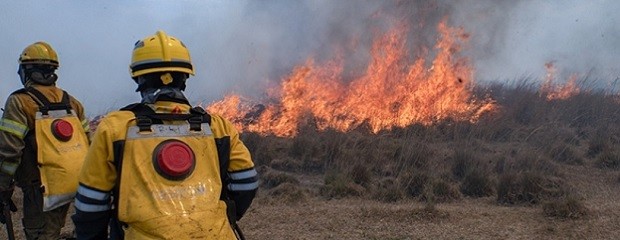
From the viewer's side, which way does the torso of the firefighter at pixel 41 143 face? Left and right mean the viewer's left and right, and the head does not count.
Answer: facing away from the viewer and to the left of the viewer

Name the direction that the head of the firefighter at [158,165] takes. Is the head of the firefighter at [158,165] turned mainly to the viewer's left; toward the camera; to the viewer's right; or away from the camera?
away from the camera

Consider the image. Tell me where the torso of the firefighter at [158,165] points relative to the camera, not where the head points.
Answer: away from the camera

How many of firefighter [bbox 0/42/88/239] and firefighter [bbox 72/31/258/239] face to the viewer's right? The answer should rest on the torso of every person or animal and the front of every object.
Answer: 0

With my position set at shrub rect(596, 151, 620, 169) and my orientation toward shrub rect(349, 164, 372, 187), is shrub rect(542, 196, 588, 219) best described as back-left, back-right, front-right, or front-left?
front-left

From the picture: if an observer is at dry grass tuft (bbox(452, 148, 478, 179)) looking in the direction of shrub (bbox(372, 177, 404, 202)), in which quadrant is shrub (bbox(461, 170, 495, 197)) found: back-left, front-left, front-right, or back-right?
front-left

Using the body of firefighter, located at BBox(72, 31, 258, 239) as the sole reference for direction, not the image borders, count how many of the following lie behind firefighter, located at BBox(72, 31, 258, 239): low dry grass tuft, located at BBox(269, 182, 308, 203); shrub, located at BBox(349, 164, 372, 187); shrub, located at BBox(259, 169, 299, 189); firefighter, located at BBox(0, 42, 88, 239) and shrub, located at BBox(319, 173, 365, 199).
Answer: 0

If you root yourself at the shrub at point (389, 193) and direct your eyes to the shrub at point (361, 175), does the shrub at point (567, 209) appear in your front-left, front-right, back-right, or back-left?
back-right

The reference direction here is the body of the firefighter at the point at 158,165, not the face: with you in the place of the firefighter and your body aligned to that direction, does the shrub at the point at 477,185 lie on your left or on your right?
on your right
